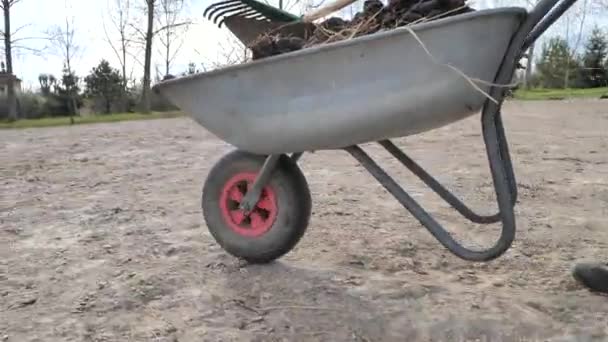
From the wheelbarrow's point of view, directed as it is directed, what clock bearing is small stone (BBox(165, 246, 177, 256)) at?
The small stone is roughly at 1 o'clock from the wheelbarrow.

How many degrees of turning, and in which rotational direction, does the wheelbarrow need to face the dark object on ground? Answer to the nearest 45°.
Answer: approximately 180°

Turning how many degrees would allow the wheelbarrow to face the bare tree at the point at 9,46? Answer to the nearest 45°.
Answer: approximately 45° to its right

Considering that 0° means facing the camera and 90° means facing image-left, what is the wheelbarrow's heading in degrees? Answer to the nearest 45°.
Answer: approximately 90°

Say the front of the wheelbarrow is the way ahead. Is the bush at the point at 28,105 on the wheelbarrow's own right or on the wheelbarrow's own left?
on the wheelbarrow's own right

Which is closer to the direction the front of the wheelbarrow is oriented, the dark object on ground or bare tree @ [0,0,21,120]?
the bare tree
